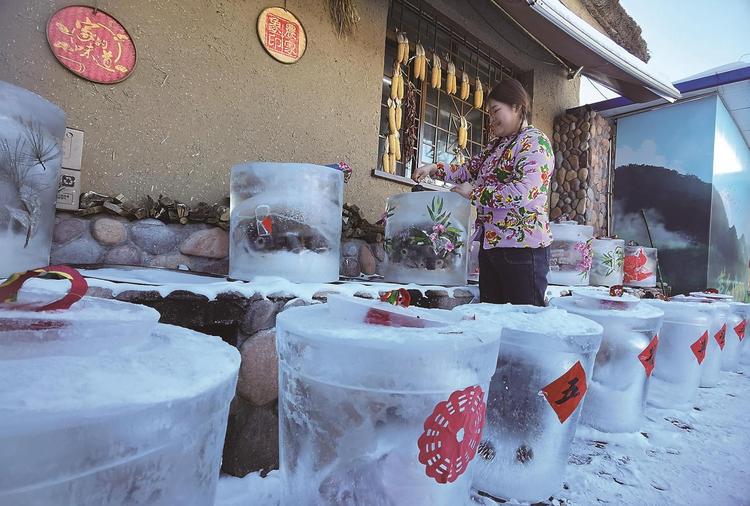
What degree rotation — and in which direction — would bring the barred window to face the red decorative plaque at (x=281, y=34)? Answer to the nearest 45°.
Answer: approximately 90° to its right

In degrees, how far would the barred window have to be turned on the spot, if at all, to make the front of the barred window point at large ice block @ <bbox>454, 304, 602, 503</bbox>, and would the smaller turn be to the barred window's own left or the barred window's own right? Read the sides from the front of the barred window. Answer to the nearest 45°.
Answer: approximately 45° to the barred window's own right

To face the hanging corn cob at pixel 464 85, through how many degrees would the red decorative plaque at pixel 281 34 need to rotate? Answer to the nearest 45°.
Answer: approximately 90° to its left

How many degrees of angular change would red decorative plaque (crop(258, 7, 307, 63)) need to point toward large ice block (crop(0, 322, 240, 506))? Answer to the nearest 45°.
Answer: approximately 45° to its right

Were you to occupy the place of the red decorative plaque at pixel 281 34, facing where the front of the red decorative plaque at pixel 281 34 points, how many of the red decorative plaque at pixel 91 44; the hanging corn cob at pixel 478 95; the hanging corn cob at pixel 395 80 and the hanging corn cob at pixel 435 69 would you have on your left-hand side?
3

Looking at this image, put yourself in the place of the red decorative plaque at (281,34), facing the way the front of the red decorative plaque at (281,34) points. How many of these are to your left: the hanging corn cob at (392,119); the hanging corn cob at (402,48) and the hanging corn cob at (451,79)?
3

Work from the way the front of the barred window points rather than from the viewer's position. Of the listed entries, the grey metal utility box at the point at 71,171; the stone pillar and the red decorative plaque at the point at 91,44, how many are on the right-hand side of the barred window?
2

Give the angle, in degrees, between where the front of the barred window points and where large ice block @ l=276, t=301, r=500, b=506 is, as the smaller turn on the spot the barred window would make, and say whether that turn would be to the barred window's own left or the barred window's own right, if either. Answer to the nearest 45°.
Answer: approximately 45° to the barred window's own right

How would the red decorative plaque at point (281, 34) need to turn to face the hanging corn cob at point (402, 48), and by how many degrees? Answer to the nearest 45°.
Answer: approximately 90° to its left

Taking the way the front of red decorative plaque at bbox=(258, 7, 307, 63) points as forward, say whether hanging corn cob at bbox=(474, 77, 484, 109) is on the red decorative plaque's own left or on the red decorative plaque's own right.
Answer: on the red decorative plaque's own left

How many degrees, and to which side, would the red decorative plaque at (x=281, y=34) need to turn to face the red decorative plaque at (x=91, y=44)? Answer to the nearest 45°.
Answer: approximately 90° to its right
